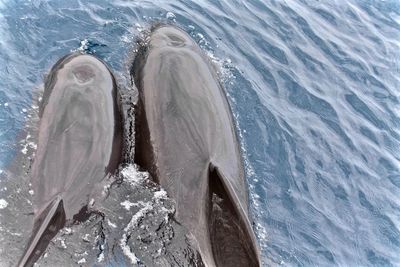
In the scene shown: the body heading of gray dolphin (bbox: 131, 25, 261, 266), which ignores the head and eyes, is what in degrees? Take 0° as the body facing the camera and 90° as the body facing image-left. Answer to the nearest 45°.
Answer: approximately 180°

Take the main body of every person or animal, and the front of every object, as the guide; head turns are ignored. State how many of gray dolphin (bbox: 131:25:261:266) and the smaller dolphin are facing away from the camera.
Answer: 2

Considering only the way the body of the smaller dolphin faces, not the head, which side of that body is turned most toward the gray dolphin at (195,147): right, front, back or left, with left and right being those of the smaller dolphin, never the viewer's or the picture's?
right

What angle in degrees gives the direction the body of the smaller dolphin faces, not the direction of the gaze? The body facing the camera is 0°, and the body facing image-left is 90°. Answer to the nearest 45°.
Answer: approximately 180°
